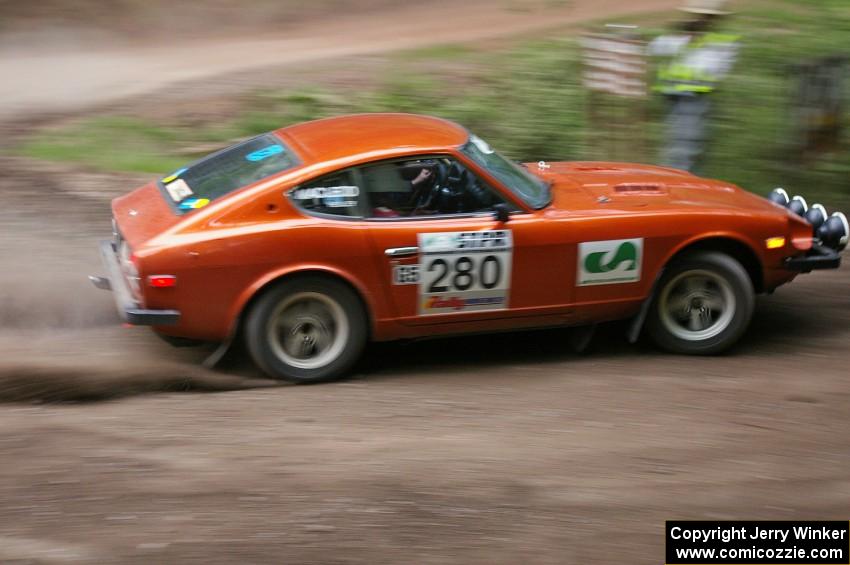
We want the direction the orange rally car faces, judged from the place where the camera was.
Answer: facing to the right of the viewer

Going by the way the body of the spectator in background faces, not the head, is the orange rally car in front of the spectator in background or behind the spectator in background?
in front

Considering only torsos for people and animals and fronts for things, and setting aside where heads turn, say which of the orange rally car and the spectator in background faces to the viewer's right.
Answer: the orange rally car

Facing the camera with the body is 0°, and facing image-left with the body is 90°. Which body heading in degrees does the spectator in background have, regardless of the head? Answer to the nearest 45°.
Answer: approximately 45°

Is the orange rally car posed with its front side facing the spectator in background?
no

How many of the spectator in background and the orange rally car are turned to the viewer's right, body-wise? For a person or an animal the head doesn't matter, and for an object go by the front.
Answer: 1
